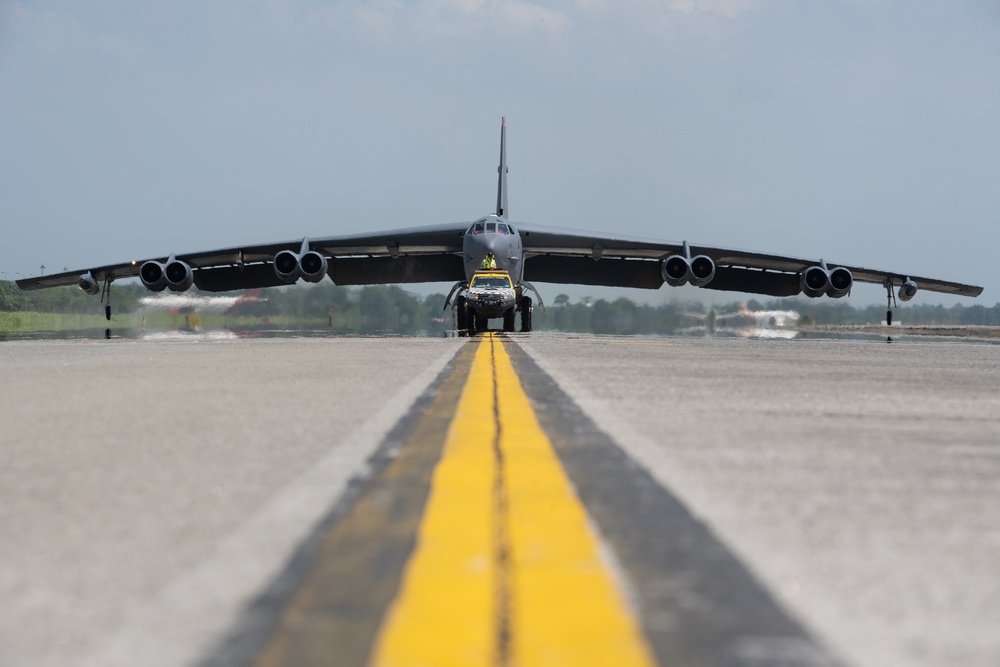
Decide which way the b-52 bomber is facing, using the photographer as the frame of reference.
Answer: facing the viewer
